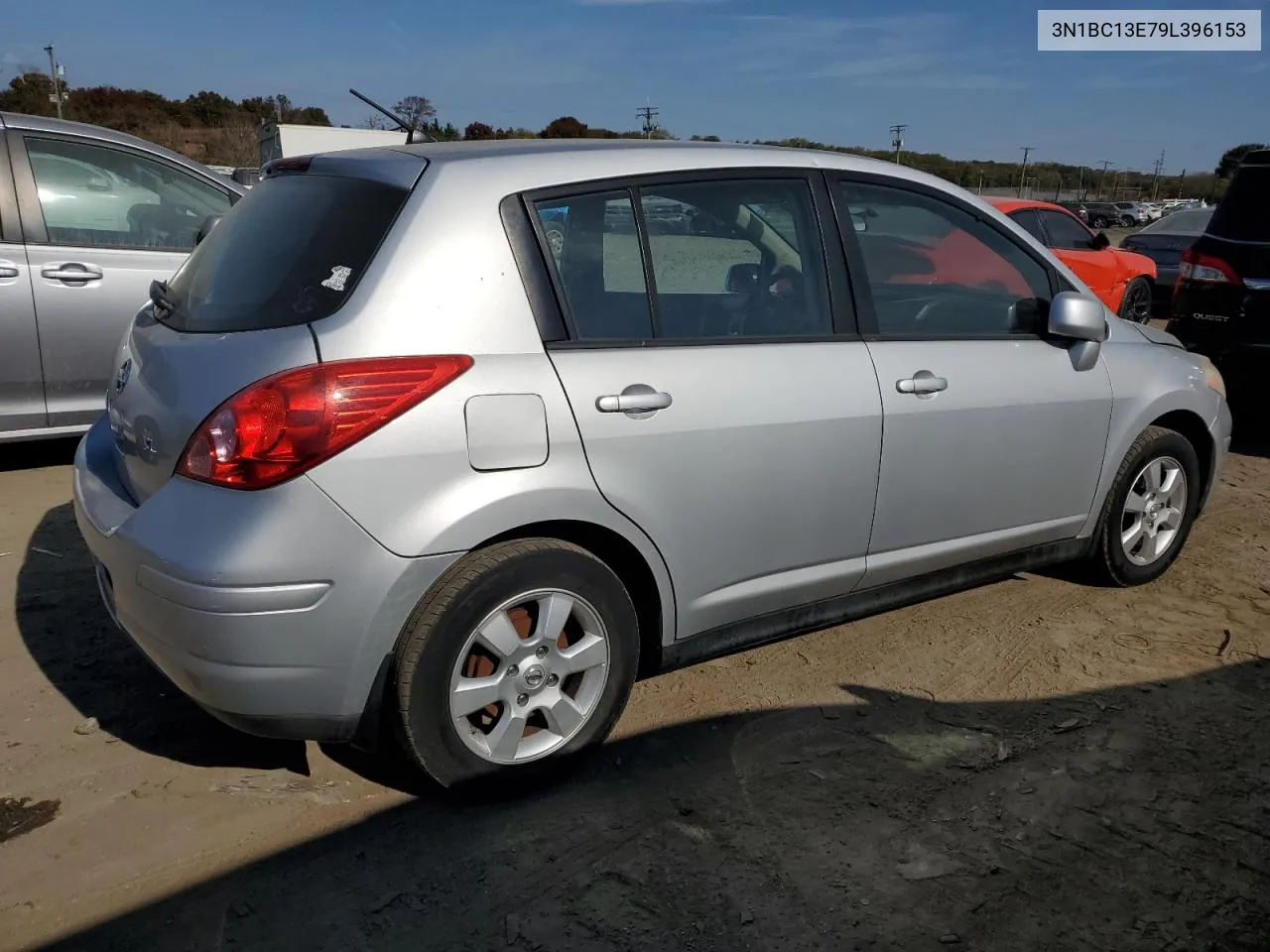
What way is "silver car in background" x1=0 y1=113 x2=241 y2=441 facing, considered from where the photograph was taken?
facing to the right of the viewer

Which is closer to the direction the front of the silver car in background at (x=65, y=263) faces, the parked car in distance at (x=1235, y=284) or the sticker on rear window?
the parked car in distance

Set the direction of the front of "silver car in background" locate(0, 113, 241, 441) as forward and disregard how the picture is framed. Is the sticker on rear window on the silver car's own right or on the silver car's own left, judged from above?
on the silver car's own right

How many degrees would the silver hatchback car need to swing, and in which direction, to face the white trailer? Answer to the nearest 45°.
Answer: approximately 45° to its left

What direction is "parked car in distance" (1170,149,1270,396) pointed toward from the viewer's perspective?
away from the camera

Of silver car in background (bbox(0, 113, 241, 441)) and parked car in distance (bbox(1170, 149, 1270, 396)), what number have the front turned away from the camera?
1

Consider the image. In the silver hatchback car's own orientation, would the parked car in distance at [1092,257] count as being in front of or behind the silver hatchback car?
in front

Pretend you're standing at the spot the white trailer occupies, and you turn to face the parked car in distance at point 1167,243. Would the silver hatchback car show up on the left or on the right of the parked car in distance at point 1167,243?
right

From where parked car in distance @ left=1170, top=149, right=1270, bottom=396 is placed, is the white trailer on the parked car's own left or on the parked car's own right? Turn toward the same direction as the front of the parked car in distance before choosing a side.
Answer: on the parked car's own left

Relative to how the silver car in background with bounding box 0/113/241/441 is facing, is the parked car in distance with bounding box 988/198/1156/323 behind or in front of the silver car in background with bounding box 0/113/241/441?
in front

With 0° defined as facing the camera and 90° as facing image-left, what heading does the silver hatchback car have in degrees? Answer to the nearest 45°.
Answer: approximately 225°

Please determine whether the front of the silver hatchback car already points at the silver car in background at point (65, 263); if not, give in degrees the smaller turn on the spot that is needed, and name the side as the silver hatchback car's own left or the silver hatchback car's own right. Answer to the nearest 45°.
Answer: approximately 90° to the silver hatchback car's own left
